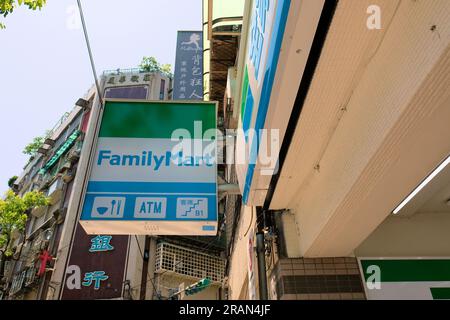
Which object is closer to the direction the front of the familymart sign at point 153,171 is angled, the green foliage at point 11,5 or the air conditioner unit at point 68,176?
the green foliage

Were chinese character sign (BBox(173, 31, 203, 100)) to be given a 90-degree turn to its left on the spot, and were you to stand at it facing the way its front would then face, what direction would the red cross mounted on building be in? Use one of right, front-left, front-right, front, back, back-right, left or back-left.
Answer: back-left

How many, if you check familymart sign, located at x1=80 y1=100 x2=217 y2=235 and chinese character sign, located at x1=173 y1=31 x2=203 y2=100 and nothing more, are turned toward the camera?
2

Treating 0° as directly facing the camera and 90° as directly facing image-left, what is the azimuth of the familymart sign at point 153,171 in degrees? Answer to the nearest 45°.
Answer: approximately 0°

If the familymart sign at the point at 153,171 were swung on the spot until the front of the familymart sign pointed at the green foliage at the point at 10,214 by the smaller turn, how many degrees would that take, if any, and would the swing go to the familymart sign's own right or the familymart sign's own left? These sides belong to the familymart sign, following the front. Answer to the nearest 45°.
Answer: approximately 135° to the familymart sign's own right

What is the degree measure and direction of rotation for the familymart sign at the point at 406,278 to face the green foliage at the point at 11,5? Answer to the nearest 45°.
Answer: approximately 45° to its right
